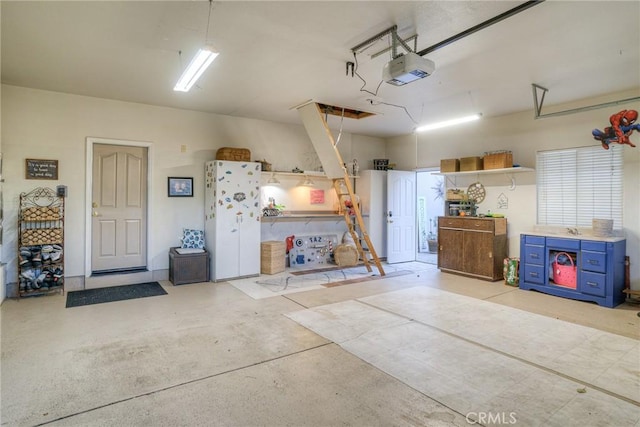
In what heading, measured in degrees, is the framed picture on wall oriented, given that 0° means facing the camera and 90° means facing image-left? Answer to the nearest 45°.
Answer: approximately 0°

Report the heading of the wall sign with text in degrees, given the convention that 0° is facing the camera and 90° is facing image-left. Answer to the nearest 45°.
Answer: approximately 0°

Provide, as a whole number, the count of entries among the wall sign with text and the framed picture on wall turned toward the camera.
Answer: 2

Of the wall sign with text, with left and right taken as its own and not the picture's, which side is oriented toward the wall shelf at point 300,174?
left

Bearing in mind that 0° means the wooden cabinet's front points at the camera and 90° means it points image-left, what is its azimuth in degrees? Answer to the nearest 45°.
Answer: approximately 45°
